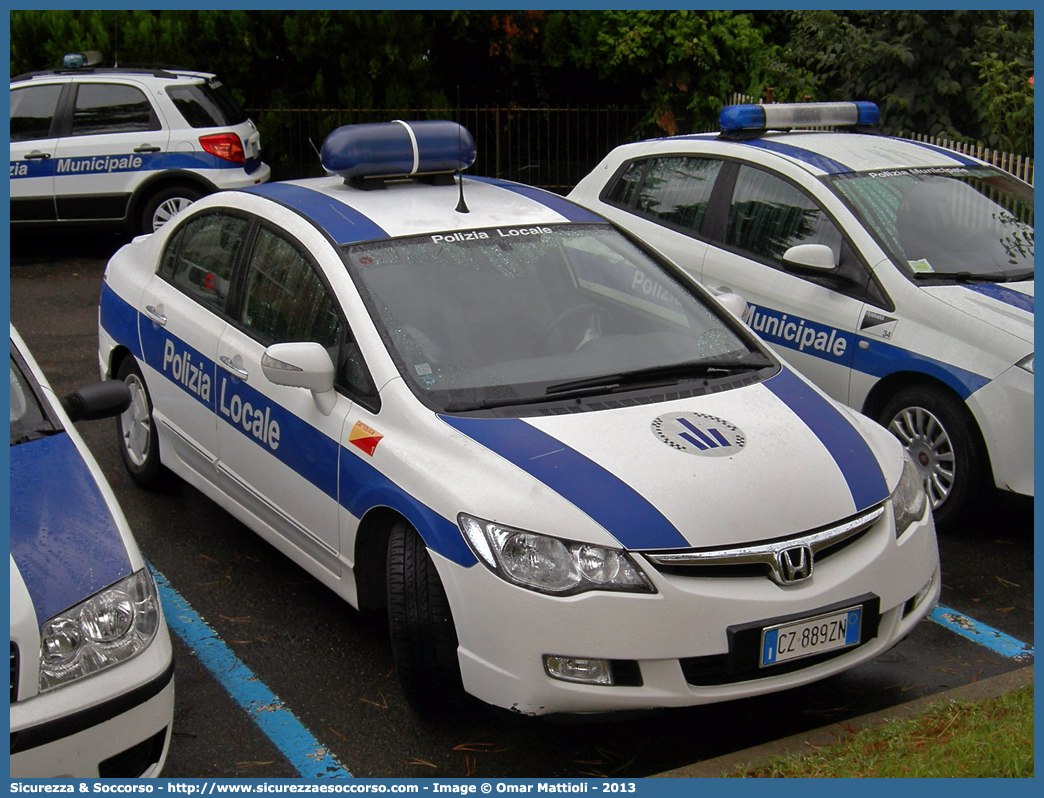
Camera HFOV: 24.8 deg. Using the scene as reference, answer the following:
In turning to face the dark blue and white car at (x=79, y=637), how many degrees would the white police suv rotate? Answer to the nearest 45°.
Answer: approximately 90° to its left

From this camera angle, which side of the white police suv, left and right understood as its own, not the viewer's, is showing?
left

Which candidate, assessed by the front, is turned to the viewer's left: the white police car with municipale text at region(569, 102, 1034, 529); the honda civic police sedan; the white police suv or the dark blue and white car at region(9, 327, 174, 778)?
the white police suv

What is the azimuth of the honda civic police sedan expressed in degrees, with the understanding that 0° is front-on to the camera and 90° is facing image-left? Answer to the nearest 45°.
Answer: approximately 315°

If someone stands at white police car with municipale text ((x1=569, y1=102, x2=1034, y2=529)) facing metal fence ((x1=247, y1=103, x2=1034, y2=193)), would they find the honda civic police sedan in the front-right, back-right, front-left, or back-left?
back-left

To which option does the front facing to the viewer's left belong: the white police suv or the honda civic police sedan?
the white police suv

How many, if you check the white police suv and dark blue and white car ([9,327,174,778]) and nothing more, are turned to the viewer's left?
1

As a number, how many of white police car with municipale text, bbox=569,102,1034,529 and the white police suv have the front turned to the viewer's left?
1

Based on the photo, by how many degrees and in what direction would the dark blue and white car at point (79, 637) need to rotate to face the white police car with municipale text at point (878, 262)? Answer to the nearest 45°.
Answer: approximately 90° to its left
